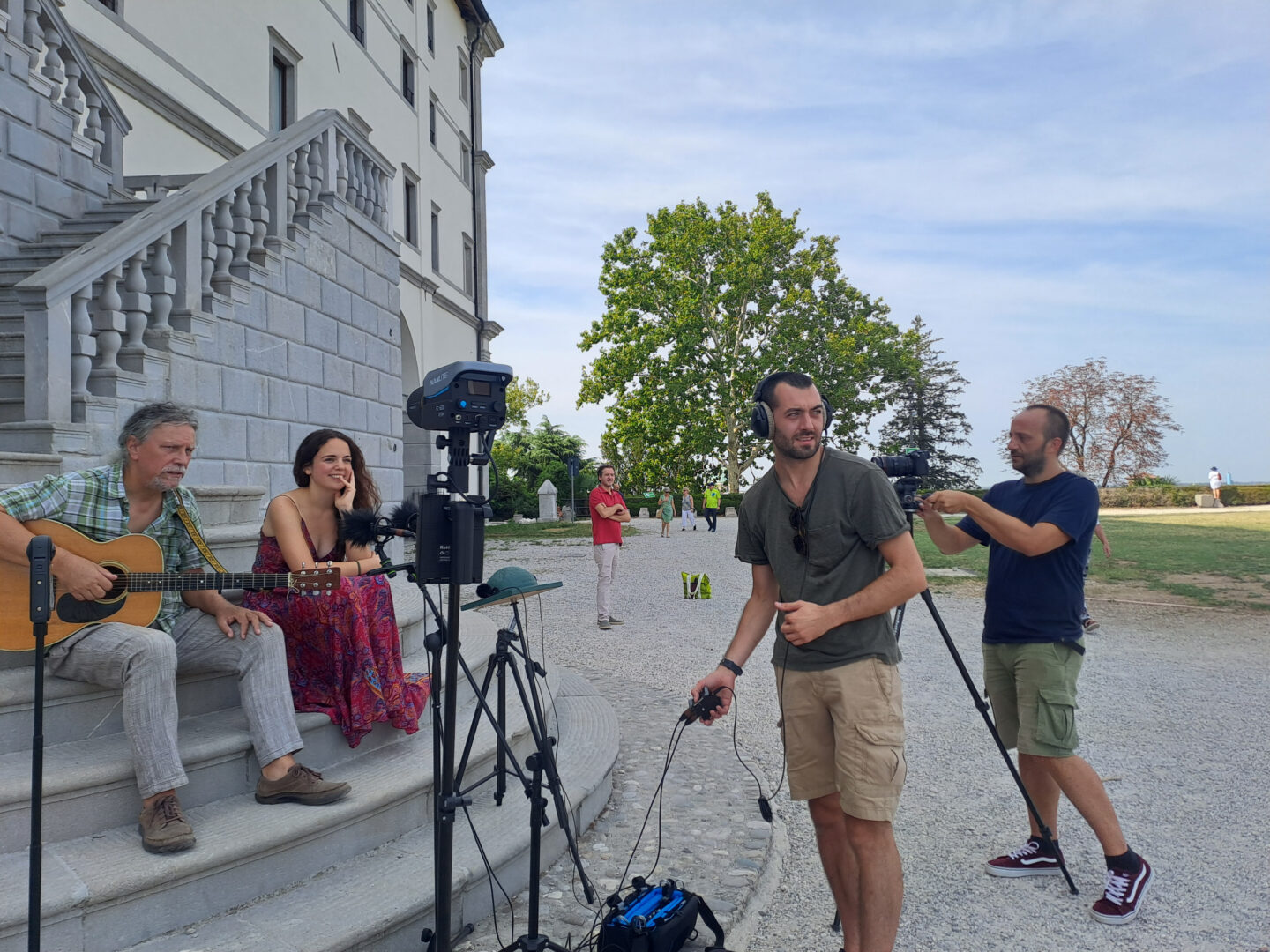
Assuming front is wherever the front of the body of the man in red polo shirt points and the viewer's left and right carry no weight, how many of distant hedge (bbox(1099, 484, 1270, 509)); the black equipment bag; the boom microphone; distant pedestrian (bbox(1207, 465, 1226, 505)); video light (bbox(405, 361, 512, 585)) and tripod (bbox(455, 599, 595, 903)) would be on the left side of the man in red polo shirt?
2

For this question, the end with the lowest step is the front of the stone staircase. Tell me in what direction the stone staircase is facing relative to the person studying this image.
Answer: facing the viewer and to the right of the viewer

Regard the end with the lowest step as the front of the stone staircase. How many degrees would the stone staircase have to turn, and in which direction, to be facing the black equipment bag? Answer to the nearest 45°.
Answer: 0° — it already faces it

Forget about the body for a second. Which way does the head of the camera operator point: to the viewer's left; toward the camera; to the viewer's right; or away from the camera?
to the viewer's left

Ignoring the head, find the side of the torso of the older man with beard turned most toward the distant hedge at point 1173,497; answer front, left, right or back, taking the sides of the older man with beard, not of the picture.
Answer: left

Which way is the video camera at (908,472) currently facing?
to the viewer's left

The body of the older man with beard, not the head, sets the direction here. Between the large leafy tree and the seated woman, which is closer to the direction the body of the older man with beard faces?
the seated woman

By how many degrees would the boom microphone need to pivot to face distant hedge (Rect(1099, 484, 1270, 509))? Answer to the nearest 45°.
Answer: approximately 135° to its right

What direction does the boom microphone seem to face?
to the viewer's left

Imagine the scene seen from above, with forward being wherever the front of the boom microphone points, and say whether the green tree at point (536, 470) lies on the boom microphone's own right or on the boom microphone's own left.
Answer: on the boom microphone's own right
